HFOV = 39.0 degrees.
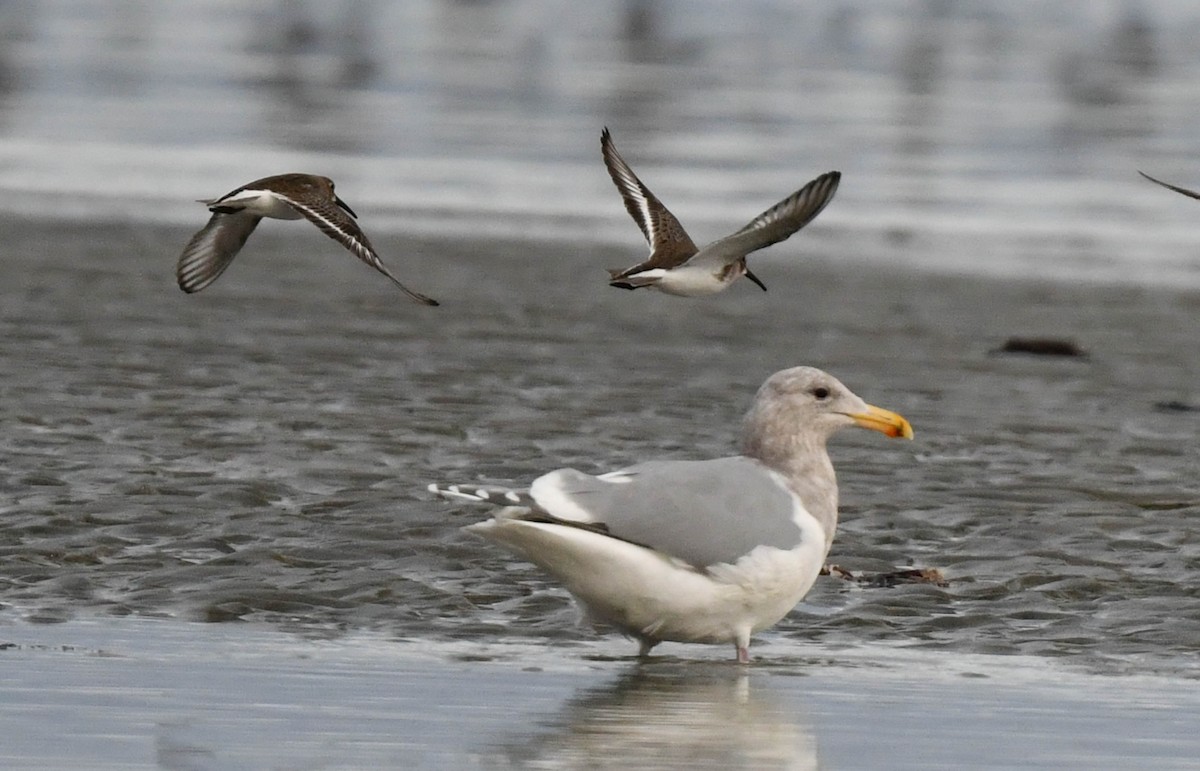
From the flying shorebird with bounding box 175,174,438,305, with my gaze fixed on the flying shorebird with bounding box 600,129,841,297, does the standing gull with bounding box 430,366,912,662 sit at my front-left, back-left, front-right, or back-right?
front-right

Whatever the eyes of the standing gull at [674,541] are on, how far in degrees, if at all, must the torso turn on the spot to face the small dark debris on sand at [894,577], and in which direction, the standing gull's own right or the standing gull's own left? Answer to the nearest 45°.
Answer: approximately 45° to the standing gull's own left

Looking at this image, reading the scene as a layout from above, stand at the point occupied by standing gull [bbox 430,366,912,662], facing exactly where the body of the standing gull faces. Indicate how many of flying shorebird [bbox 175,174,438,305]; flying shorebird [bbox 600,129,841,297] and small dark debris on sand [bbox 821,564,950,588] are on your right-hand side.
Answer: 0

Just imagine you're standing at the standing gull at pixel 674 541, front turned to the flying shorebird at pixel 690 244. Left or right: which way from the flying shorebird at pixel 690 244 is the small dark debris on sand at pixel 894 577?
right

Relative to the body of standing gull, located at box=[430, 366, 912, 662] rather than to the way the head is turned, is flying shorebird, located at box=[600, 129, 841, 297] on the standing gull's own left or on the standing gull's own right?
on the standing gull's own left

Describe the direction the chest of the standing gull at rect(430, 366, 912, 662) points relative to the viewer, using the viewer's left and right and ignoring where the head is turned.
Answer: facing to the right of the viewer

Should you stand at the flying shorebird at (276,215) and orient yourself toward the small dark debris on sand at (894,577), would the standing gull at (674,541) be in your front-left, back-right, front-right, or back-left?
front-right

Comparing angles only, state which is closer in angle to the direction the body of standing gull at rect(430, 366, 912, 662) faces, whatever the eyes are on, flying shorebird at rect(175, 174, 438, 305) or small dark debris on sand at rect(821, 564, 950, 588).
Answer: the small dark debris on sand

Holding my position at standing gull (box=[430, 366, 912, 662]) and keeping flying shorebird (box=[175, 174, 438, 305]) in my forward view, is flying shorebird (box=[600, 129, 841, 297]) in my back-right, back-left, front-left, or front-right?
front-right

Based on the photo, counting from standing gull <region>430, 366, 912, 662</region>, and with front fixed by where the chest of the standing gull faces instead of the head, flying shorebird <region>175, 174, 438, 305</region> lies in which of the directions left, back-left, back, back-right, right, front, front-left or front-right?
back-left
